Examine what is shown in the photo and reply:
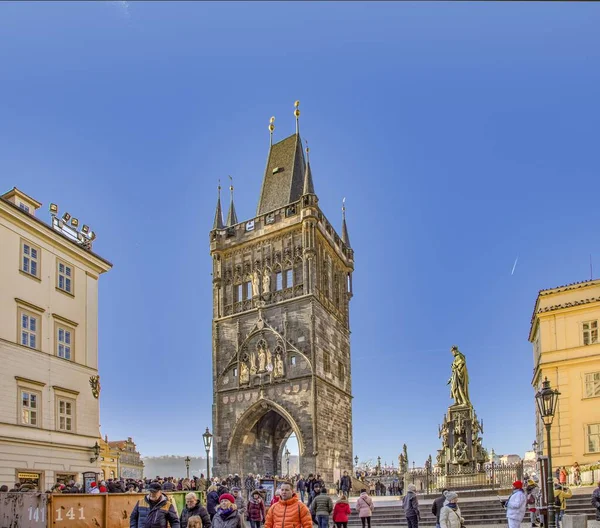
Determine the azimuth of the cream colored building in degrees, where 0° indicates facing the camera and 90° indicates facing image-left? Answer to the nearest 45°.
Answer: approximately 315°

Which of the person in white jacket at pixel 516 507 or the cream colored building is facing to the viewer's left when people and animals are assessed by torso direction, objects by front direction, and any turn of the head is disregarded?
the person in white jacket

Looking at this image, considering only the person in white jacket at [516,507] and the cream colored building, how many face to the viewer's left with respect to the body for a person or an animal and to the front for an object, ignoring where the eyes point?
1

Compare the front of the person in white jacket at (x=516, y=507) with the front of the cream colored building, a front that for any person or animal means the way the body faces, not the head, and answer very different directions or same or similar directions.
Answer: very different directions

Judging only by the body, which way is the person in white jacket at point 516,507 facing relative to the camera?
to the viewer's left

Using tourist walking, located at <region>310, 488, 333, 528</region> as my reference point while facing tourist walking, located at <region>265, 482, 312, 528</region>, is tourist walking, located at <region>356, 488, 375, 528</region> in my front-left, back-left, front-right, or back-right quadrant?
back-left
